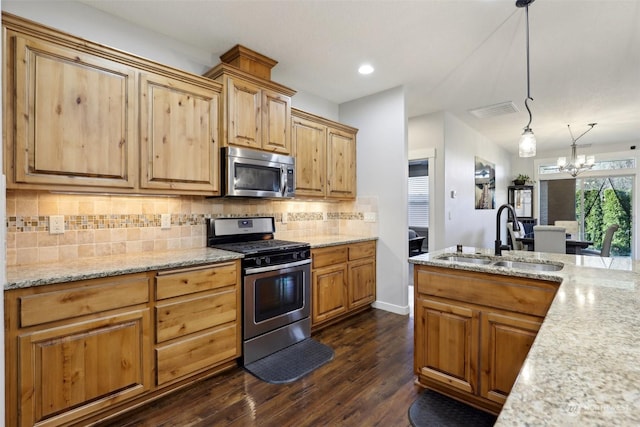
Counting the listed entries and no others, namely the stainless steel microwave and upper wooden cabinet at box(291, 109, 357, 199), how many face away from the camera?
0

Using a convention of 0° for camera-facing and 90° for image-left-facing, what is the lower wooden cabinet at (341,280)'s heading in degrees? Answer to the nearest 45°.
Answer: approximately 315°

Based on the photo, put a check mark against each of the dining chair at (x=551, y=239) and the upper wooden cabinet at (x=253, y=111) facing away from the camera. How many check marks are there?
1

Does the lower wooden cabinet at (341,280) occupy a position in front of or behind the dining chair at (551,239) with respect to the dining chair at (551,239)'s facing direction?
behind

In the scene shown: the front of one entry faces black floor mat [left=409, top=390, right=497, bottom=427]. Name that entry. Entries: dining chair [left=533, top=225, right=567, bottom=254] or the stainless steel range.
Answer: the stainless steel range

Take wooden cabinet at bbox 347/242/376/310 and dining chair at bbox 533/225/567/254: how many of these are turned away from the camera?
1

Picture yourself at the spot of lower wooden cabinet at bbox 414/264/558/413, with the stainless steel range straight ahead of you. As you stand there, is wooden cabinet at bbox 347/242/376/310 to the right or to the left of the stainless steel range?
right
